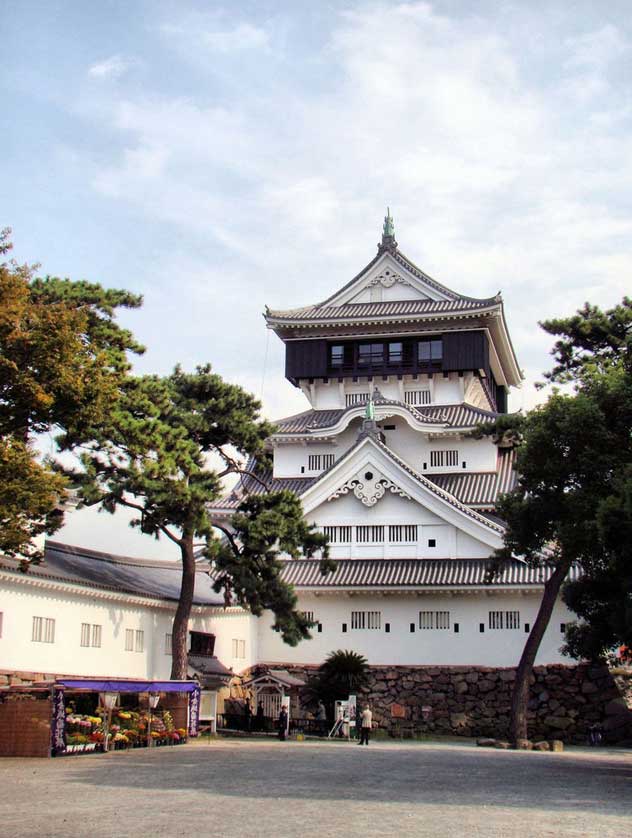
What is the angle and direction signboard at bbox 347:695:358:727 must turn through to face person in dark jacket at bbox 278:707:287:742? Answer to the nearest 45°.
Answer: approximately 45° to its right

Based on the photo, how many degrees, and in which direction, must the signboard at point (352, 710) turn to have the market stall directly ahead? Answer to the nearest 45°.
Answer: approximately 45° to its right

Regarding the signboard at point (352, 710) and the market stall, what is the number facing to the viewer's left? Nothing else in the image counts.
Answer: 0

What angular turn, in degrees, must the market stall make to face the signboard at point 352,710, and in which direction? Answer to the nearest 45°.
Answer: approximately 90° to its left

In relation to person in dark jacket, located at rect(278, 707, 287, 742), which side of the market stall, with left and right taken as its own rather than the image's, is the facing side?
left

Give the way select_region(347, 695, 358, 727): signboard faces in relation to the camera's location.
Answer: facing the viewer

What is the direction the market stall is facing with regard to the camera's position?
facing the viewer and to the right of the viewer
